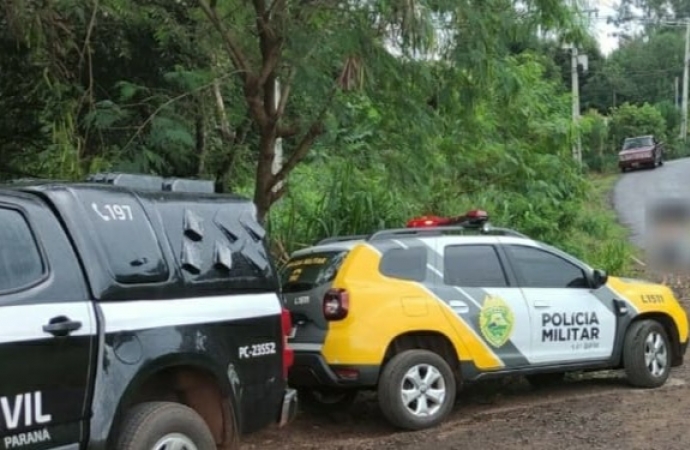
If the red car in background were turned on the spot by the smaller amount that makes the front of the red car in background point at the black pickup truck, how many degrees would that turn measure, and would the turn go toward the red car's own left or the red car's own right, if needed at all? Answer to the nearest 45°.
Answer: approximately 45° to the red car's own left

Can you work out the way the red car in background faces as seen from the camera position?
facing the viewer and to the left of the viewer

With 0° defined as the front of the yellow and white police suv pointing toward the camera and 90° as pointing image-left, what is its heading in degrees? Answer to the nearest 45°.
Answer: approximately 225°

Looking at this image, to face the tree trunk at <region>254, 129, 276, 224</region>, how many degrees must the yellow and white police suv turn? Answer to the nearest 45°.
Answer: approximately 90° to its left
